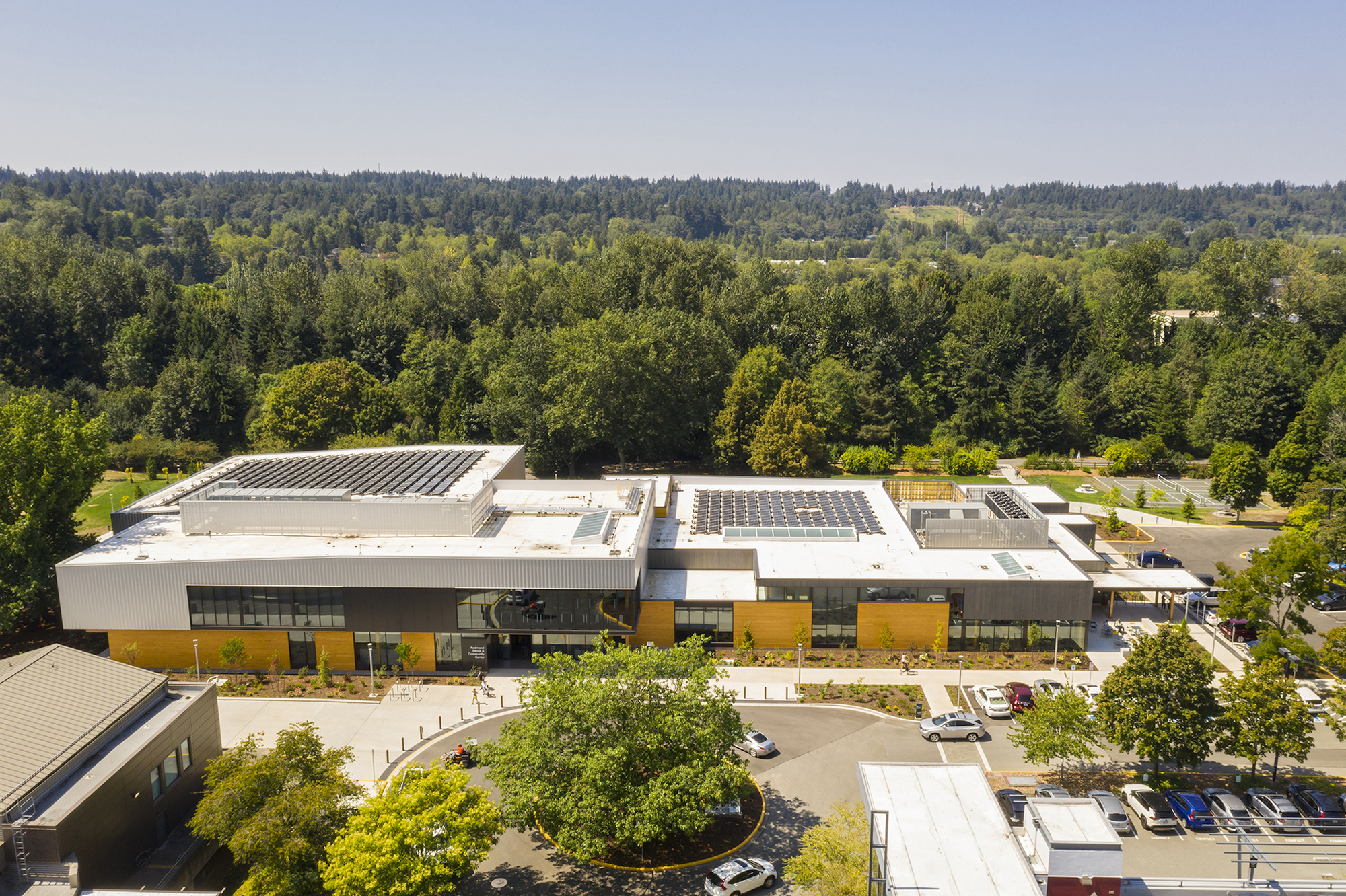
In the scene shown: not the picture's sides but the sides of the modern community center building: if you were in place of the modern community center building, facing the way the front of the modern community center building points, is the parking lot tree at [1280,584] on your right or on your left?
on your left

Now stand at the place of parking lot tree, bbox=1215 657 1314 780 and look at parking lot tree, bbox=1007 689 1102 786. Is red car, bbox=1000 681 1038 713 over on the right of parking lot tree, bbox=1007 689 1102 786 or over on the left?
right

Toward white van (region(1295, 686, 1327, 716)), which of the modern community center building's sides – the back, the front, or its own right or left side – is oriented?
left

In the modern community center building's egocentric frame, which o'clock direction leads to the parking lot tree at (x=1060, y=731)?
The parking lot tree is roughly at 10 o'clock from the modern community center building.

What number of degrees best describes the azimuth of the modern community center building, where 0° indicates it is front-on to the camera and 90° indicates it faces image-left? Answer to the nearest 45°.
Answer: approximately 0°

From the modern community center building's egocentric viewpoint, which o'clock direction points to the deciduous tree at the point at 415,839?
The deciduous tree is roughly at 12 o'clock from the modern community center building.

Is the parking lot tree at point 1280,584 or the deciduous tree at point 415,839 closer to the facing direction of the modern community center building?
the deciduous tree

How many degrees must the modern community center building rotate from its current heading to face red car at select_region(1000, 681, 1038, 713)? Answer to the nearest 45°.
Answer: approximately 90° to its left

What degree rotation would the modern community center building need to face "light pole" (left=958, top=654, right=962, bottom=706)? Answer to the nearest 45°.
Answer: approximately 90° to its left

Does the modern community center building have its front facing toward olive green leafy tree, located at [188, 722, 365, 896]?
yes

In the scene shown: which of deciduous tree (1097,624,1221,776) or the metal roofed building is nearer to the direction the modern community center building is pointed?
the metal roofed building

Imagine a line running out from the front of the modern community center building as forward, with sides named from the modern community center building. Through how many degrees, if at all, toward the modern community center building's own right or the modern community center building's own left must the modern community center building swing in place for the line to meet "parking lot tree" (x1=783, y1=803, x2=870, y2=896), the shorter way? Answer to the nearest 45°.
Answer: approximately 45° to the modern community center building's own left
